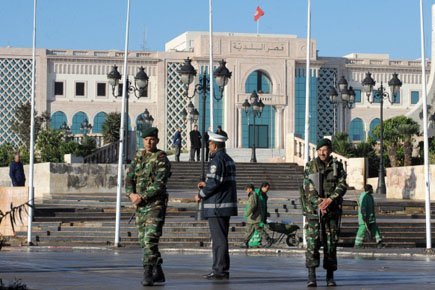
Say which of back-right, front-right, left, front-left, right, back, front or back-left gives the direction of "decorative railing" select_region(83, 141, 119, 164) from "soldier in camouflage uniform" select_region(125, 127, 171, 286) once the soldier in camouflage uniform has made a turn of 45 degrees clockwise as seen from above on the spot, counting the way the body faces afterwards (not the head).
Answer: right

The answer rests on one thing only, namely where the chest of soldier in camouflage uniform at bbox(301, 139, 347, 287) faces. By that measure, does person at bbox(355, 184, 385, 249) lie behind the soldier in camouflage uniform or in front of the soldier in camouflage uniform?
behind

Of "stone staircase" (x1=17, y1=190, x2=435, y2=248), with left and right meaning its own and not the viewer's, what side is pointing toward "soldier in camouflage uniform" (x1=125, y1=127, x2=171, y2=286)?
front

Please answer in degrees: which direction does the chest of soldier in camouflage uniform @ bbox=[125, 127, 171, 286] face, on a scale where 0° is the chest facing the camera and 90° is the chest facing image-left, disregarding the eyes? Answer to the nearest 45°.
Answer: approximately 45°
